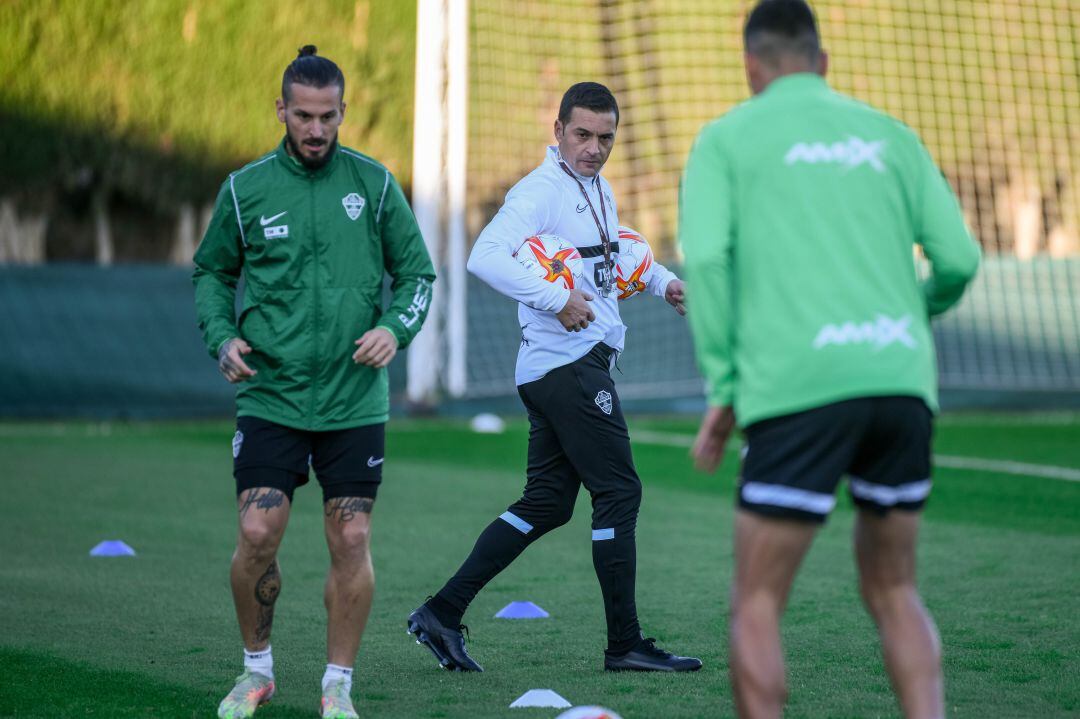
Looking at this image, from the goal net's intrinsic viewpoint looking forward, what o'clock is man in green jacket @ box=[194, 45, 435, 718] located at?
The man in green jacket is roughly at 12 o'clock from the goal net.

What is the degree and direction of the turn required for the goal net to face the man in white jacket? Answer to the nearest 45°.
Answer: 0° — it already faces them

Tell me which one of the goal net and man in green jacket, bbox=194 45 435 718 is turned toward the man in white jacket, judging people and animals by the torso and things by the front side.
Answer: the goal net

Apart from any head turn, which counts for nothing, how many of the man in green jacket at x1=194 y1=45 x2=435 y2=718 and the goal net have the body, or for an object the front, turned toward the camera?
2

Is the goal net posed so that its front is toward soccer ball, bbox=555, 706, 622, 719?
yes

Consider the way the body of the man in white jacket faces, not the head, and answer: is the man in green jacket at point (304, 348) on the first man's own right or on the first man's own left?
on the first man's own right

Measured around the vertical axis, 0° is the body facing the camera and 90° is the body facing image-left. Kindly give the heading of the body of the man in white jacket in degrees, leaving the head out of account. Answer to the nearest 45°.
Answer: approximately 315°

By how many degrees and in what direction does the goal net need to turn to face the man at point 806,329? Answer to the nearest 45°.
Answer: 0° — it already faces them

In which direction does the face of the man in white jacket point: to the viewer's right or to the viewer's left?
to the viewer's right

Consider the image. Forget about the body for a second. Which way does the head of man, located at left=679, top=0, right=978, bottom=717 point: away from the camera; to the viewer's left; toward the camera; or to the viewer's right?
away from the camera
